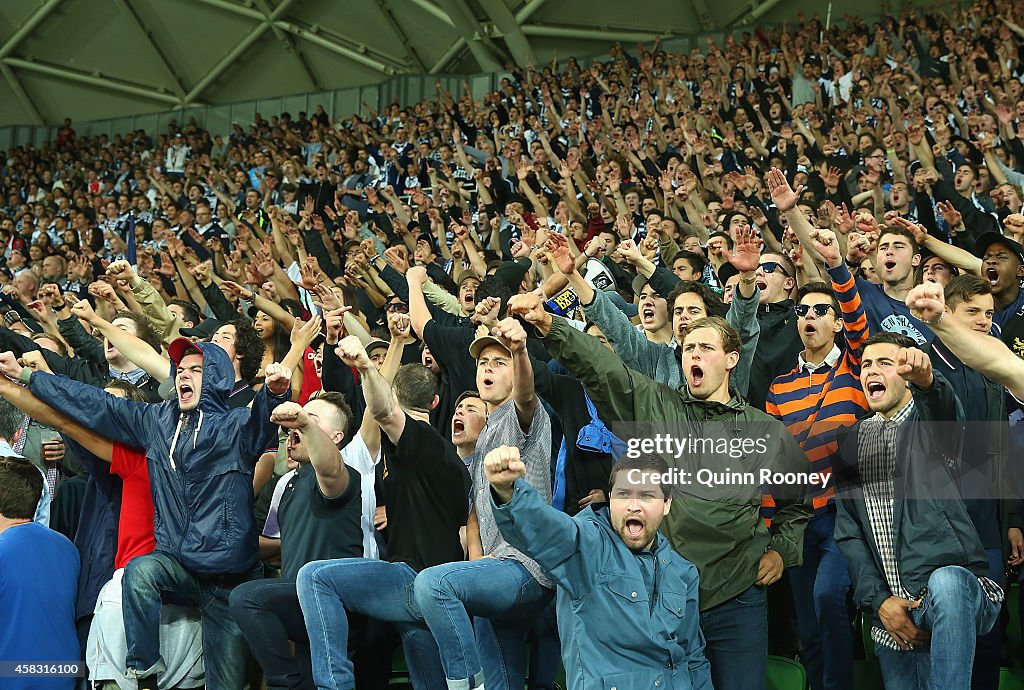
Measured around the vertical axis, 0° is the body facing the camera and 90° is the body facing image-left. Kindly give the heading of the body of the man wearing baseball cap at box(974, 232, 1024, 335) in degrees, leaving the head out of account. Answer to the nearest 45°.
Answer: approximately 45°
